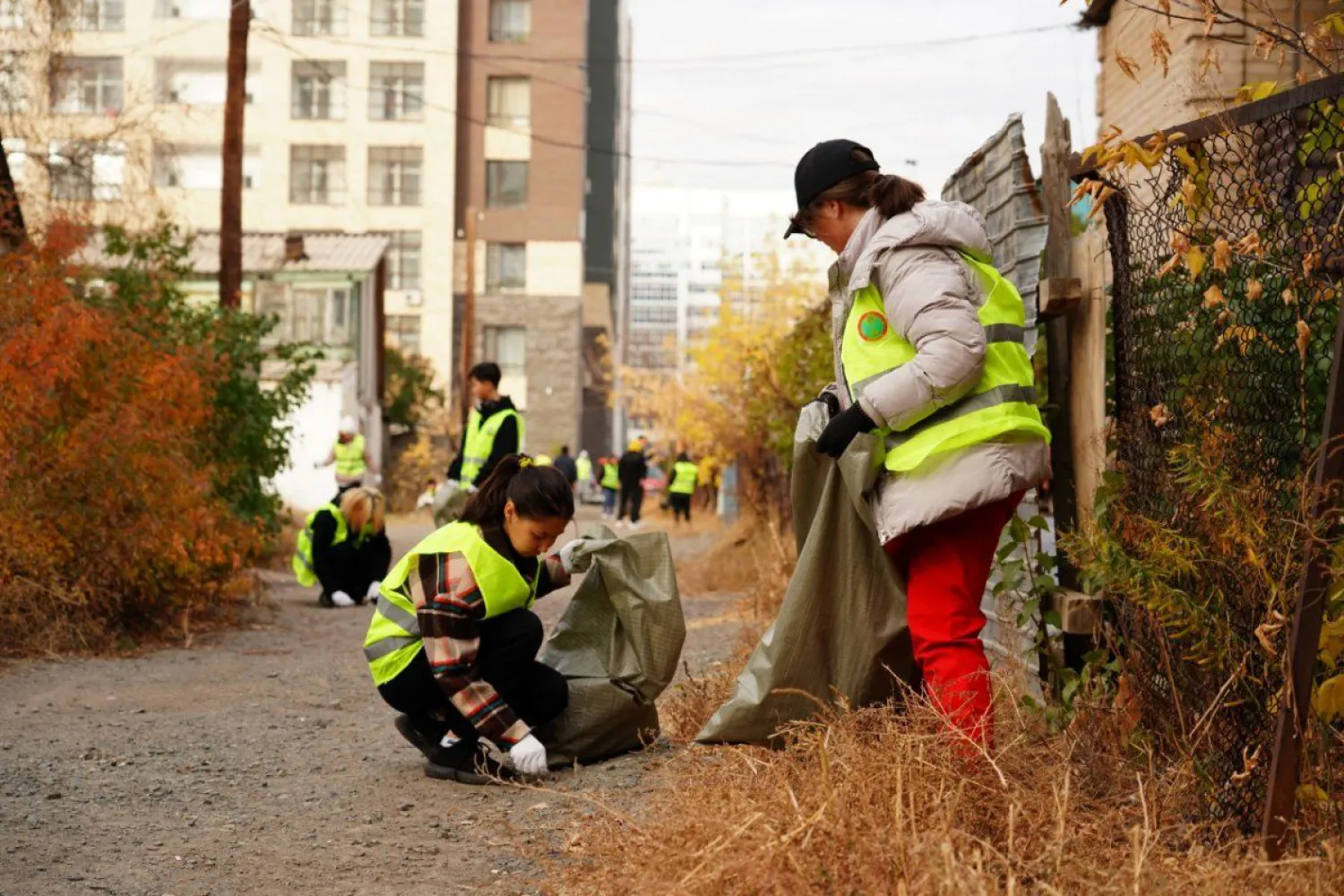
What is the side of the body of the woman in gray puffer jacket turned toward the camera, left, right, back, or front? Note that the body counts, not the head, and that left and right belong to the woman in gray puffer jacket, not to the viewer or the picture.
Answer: left

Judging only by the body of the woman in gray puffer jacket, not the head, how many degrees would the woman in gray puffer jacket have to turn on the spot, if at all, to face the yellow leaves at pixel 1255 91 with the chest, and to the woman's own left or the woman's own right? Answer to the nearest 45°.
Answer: approximately 135° to the woman's own left

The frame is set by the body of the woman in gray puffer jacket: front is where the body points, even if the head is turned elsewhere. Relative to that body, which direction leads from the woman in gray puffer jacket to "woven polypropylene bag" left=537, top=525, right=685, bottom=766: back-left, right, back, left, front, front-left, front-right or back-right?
front-right

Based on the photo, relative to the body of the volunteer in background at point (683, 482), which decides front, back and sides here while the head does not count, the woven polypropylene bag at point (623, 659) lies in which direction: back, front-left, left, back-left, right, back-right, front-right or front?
back

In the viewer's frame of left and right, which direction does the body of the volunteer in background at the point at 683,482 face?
facing away from the viewer

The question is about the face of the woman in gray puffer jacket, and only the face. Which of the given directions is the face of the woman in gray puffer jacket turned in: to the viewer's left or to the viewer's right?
to the viewer's left

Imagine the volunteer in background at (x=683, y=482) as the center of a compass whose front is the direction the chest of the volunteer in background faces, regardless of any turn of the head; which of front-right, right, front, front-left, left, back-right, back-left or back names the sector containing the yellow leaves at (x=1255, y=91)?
back

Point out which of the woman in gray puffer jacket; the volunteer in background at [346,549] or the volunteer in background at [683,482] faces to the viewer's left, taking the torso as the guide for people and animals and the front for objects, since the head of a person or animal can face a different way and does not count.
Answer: the woman in gray puffer jacket
